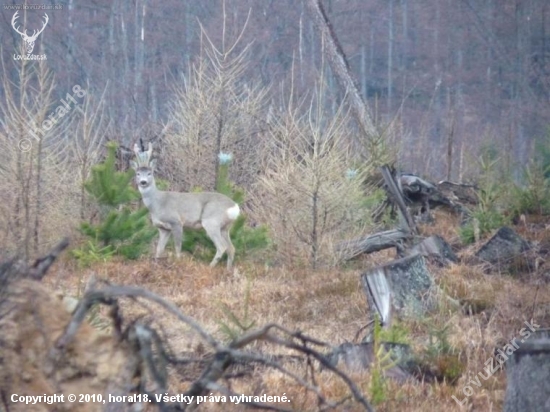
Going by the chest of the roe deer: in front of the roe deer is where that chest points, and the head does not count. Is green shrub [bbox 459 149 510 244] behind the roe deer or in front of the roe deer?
behind

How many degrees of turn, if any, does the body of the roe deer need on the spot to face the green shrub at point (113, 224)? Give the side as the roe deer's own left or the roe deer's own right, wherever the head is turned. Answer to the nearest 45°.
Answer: approximately 45° to the roe deer's own left

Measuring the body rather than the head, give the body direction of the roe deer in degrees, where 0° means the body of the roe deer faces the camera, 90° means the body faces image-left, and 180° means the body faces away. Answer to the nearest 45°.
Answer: approximately 90°

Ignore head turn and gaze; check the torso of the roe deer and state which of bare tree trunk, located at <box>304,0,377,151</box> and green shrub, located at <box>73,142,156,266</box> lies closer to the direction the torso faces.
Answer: the green shrub

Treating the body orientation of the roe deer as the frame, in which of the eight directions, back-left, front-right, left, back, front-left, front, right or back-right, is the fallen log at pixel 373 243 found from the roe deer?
back

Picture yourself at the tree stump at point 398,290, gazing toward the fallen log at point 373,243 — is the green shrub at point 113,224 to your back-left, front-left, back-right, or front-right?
front-left

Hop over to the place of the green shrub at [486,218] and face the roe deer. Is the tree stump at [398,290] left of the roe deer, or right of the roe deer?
left

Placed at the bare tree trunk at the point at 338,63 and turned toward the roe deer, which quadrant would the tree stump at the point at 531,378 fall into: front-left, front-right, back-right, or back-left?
front-left
